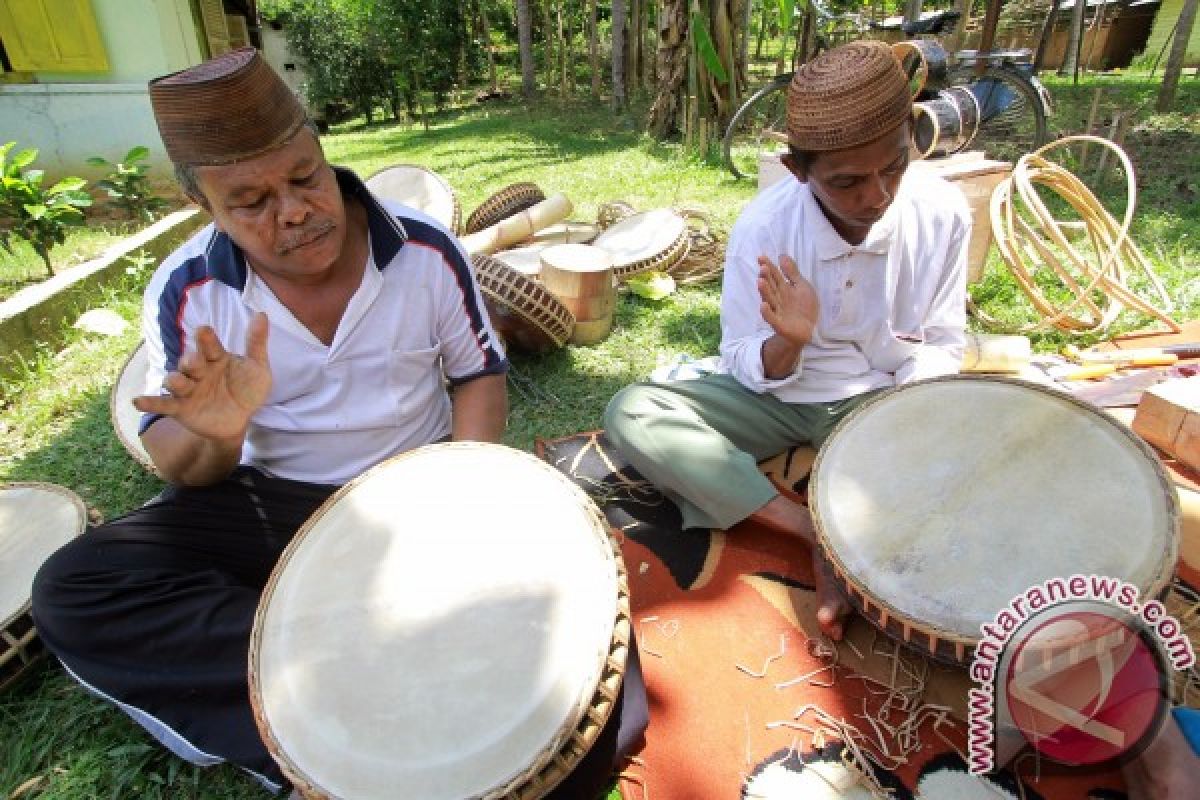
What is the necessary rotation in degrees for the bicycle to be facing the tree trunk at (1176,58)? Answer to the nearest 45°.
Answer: approximately 135° to its right

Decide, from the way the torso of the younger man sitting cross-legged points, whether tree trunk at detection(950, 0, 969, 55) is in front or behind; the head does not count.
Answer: behind

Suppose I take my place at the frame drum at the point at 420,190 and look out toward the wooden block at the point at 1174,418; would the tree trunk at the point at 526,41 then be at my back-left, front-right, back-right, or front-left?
back-left

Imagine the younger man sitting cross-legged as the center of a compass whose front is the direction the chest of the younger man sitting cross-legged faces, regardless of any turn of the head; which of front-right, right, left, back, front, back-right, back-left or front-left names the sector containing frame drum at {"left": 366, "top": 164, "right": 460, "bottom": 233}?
back-right

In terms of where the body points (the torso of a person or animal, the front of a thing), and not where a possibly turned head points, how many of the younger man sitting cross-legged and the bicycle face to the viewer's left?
1

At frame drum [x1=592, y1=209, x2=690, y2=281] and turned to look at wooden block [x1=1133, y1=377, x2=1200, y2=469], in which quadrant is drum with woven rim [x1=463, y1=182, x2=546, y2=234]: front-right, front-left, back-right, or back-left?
back-right

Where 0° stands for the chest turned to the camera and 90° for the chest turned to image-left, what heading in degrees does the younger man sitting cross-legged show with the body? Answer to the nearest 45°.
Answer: approximately 0°

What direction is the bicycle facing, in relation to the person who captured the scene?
facing to the left of the viewer

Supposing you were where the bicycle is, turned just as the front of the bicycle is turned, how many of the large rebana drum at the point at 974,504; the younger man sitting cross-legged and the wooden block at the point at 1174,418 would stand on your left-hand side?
3

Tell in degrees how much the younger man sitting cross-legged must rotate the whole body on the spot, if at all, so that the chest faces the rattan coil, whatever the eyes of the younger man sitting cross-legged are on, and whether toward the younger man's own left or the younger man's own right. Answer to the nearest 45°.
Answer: approximately 180°

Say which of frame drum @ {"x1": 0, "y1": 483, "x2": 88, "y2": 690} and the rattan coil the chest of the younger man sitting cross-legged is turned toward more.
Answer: the frame drum

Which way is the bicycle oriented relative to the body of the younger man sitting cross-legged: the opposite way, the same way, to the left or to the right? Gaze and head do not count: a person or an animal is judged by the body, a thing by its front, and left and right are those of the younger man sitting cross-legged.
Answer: to the right

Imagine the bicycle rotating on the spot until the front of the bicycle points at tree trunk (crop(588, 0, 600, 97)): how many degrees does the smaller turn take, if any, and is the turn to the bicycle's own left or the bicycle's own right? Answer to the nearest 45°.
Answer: approximately 45° to the bicycle's own right
